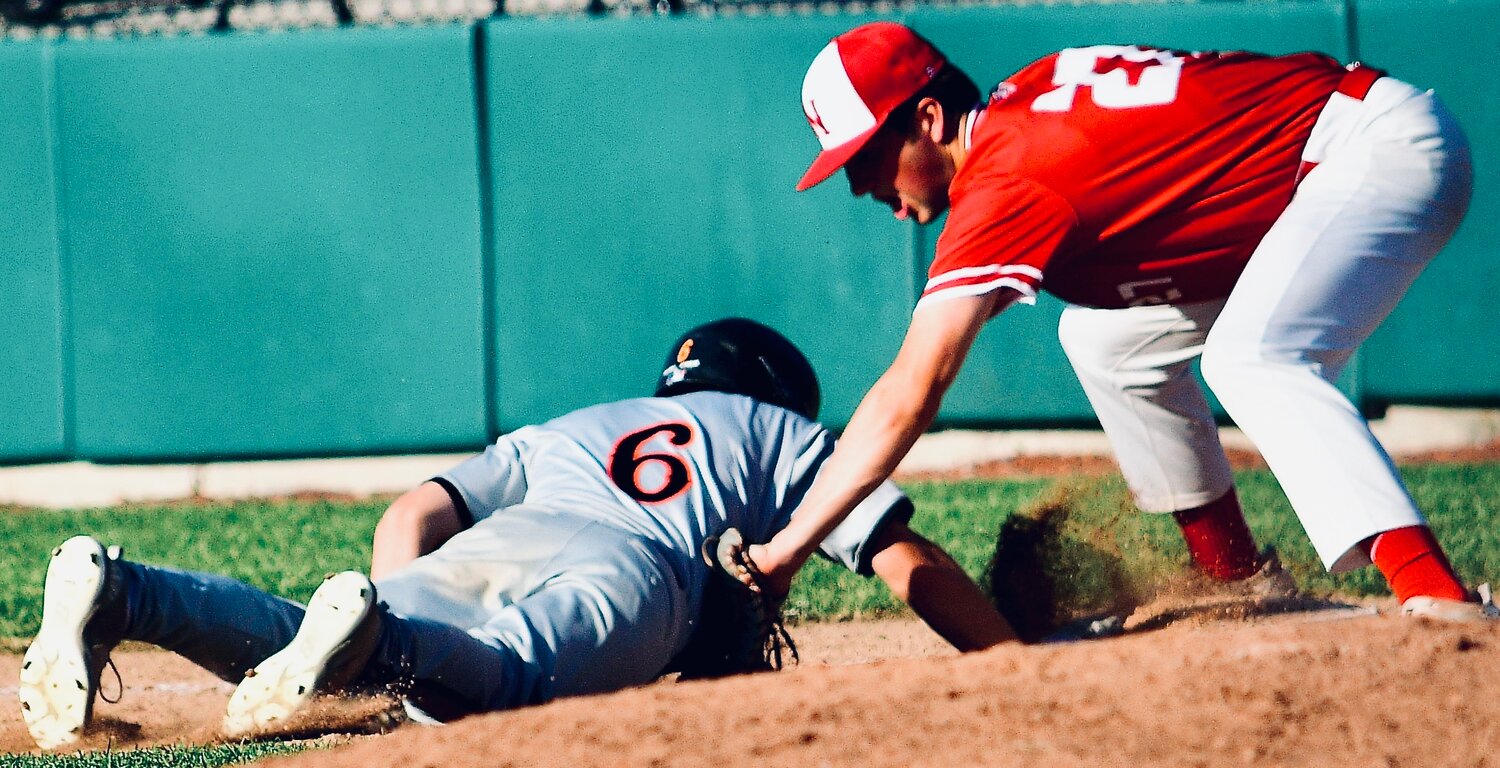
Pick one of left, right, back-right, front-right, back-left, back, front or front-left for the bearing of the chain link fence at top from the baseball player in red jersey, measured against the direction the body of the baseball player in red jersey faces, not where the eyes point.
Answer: front-right

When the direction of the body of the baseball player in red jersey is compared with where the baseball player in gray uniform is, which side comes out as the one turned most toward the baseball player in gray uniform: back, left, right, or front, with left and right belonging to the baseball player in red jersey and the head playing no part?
front

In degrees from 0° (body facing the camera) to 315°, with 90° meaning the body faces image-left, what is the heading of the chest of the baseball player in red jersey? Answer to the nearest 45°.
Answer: approximately 90°

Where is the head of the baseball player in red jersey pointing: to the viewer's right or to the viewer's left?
to the viewer's left
